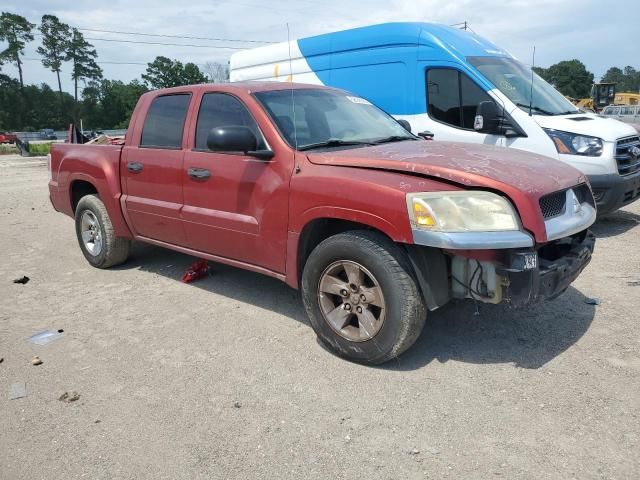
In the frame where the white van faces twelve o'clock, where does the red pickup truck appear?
The red pickup truck is roughly at 2 o'clock from the white van.

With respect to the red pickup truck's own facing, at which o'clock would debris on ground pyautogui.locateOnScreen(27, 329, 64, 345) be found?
The debris on ground is roughly at 5 o'clock from the red pickup truck.

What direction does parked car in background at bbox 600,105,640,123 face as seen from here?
to the viewer's left

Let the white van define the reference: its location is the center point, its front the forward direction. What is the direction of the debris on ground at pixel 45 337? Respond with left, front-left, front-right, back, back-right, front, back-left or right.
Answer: right

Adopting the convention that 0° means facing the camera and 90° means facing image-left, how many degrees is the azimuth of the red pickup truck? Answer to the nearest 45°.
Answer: approximately 315°

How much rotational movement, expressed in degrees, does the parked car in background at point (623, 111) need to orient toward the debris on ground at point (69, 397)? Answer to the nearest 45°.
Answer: approximately 90° to its left

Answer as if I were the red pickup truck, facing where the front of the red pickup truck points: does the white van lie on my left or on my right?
on my left

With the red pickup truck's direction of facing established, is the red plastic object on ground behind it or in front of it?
behind

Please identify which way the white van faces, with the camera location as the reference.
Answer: facing the viewer and to the right of the viewer

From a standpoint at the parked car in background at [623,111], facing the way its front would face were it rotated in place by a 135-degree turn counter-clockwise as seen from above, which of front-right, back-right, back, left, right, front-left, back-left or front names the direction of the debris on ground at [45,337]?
front-right

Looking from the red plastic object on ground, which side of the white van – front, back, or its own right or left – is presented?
right
